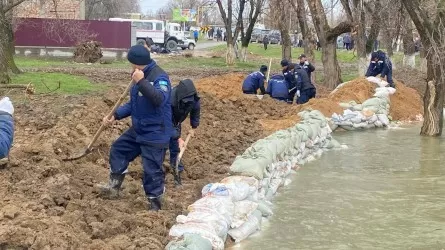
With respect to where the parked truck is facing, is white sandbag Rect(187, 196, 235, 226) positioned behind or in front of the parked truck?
in front

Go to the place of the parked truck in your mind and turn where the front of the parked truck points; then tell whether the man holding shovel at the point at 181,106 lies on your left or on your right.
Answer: on your right

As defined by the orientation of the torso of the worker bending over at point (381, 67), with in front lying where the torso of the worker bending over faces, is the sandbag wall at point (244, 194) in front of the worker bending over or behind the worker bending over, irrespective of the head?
in front

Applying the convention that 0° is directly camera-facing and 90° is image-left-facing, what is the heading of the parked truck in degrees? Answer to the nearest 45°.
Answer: approximately 315°

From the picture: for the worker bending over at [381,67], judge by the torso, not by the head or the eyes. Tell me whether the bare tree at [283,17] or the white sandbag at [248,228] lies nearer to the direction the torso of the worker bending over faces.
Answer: the white sandbag

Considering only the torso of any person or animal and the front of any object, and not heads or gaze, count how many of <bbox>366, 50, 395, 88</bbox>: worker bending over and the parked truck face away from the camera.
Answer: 0

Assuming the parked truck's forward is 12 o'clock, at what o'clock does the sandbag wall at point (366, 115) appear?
The sandbag wall is roughly at 1 o'clock from the parked truck.

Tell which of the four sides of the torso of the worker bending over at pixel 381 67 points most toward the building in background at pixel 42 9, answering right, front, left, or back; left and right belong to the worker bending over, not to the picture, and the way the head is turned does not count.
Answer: right

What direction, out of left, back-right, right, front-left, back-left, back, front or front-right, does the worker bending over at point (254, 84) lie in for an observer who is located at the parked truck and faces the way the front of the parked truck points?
front-right

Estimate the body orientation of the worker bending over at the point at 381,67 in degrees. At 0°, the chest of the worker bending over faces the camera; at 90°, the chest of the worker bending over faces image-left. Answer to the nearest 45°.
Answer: approximately 45°

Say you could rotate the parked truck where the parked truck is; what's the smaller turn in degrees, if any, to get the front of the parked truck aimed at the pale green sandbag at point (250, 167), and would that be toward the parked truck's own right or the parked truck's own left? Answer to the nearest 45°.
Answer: approximately 45° to the parked truck's own right
